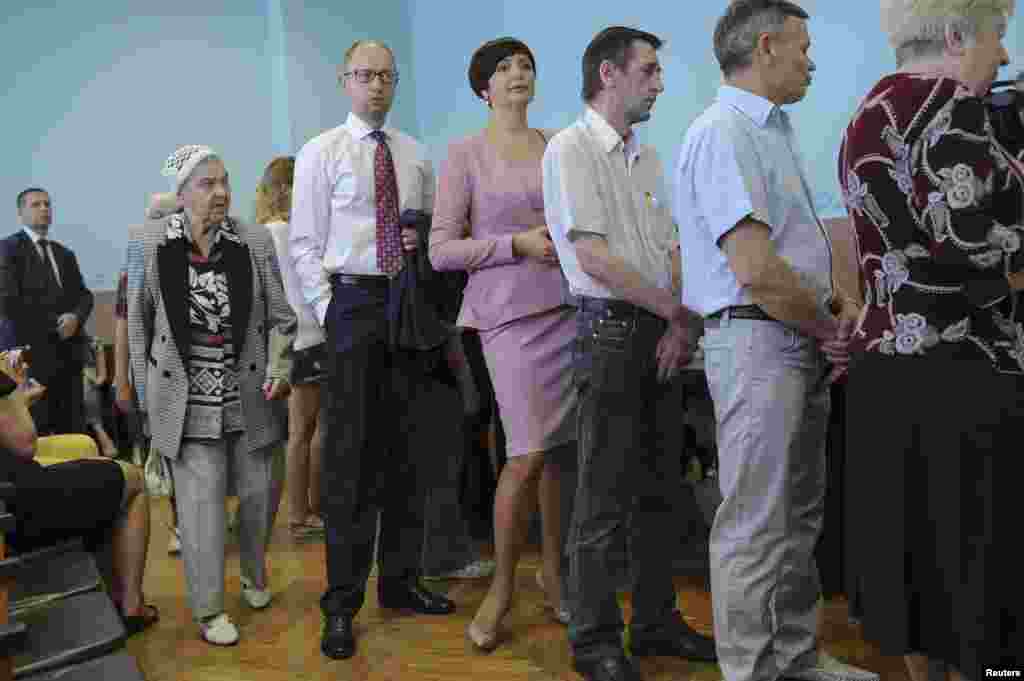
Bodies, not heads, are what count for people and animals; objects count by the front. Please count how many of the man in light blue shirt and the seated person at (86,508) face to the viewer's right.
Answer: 2

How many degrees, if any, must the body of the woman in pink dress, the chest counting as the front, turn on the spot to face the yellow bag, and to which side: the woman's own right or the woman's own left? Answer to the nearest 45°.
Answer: approximately 135° to the woman's own right

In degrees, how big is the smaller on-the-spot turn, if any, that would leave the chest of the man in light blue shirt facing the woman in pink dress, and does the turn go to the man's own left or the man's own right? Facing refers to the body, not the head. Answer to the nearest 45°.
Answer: approximately 135° to the man's own left

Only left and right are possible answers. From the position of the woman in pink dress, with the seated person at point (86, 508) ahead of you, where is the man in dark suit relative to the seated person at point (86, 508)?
right

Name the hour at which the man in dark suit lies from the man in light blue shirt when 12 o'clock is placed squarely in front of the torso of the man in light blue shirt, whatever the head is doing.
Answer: The man in dark suit is roughly at 7 o'clock from the man in light blue shirt.

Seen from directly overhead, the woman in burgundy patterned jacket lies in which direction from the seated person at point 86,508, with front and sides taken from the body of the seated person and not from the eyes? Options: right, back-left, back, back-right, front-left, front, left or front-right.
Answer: front-right

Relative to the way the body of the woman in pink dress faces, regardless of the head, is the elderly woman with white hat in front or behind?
behind

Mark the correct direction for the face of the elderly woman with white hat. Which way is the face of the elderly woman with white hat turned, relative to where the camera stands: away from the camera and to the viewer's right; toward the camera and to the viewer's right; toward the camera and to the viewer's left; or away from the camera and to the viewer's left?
toward the camera and to the viewer's right

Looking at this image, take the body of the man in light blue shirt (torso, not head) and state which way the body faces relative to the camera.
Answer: to the viewer's right

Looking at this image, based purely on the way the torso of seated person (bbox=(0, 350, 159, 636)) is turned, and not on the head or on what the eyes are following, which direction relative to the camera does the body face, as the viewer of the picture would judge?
to the viewer's right

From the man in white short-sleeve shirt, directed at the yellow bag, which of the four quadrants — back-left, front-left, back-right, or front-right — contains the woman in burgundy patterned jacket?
back-left

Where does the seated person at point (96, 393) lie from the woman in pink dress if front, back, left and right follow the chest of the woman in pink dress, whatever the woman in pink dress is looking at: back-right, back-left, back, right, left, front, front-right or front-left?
back
